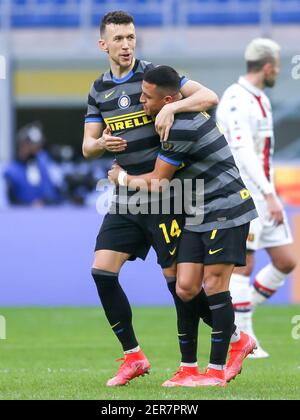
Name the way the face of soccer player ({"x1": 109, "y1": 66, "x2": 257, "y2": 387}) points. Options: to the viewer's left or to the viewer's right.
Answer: to the viewer's left

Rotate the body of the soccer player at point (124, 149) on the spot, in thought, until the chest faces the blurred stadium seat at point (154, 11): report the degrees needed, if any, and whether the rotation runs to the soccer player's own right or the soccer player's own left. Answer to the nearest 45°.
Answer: approximately 180°

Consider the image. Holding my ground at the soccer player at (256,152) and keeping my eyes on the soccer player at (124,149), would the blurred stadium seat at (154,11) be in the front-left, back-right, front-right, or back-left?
back-right

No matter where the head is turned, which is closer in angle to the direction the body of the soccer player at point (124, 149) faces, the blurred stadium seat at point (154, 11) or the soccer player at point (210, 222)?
the soccer player

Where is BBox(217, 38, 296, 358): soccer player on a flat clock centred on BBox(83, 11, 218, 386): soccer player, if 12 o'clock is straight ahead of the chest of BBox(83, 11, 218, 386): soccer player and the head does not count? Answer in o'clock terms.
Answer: BBox(217, 38, 296, 358): soccer player is roughly at 7 o'clock from BBox(83, 11, 218, 386): soccer player.

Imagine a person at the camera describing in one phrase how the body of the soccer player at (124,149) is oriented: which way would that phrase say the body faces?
toward the camera

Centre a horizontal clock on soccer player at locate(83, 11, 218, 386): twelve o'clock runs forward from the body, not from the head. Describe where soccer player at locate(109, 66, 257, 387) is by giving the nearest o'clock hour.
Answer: soccer player at locate(109, 66, 257, 387) is roughly at 10 o'clock from soccer player at locate(83, 11, 218, 386).
